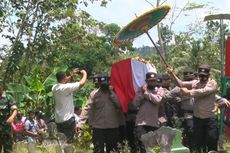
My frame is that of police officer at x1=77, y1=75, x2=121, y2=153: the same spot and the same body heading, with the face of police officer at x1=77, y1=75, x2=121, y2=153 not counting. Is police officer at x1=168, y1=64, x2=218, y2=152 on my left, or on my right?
on my left

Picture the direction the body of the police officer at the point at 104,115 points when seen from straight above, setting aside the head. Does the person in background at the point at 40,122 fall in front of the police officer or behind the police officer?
behind

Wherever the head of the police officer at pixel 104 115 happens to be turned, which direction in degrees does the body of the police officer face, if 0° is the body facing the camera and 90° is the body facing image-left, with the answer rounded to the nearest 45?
approximately 0°

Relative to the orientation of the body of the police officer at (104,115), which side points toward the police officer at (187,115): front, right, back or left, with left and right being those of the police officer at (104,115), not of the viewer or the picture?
left

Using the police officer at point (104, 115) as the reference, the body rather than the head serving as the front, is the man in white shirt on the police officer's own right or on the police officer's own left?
on the police officer's own right
